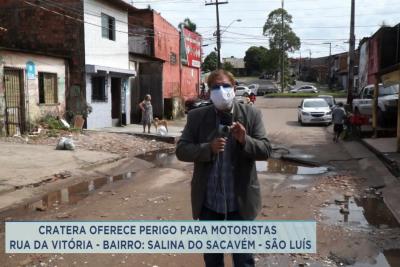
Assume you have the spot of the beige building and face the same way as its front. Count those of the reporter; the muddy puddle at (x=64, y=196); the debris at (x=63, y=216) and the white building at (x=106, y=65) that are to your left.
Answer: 1

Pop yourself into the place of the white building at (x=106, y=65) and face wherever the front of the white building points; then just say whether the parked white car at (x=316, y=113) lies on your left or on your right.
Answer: on your left

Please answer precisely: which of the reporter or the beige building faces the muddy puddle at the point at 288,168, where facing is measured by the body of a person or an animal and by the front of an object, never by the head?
the beige building

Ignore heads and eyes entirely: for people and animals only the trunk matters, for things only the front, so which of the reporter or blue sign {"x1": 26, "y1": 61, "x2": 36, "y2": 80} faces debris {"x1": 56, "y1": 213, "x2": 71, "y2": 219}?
the blue sign

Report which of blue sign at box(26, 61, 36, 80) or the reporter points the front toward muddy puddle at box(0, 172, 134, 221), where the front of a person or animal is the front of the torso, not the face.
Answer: the blue sign

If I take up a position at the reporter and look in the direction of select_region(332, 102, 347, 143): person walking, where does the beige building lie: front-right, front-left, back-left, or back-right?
front-left

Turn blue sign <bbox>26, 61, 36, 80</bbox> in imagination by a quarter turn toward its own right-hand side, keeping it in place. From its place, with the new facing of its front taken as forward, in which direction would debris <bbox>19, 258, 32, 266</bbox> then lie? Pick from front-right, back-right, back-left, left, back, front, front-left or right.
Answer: left

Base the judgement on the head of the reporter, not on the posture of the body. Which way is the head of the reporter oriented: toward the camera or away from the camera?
toward the camera

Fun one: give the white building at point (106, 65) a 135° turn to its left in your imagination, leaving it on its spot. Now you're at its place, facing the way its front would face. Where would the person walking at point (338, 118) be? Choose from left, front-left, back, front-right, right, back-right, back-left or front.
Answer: back-right

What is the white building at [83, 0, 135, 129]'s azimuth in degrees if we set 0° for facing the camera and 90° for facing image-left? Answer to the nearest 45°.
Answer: approximately 315°

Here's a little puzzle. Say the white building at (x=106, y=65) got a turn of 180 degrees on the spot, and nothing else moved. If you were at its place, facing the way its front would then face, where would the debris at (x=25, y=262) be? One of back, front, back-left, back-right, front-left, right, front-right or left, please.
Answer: back-left

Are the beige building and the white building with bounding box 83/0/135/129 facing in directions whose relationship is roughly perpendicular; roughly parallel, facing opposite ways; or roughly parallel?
roughly parallel

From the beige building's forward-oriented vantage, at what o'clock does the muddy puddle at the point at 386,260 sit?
The muddy puddle is roughly at 1 o'clock from the beige building.

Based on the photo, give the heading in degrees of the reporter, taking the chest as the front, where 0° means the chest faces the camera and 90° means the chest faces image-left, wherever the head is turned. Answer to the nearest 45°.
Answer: approximately 0°

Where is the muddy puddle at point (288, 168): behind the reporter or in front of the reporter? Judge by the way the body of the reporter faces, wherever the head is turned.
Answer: behind

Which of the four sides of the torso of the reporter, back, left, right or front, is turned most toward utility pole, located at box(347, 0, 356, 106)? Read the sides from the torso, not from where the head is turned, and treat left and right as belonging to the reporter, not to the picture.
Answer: back

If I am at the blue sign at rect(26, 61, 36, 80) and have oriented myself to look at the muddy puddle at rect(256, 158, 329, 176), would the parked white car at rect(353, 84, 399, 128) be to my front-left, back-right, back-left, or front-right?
front-left
